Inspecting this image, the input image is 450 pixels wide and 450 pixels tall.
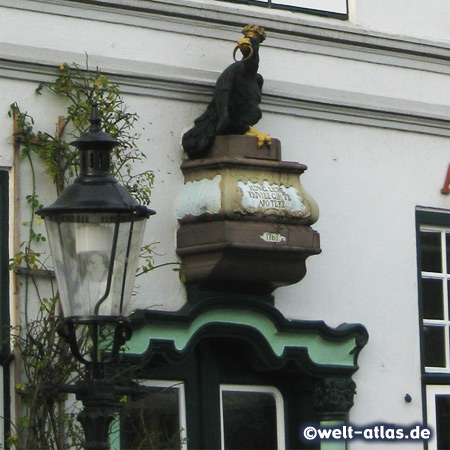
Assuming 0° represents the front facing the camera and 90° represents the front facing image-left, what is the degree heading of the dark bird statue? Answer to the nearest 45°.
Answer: approximately 315°
